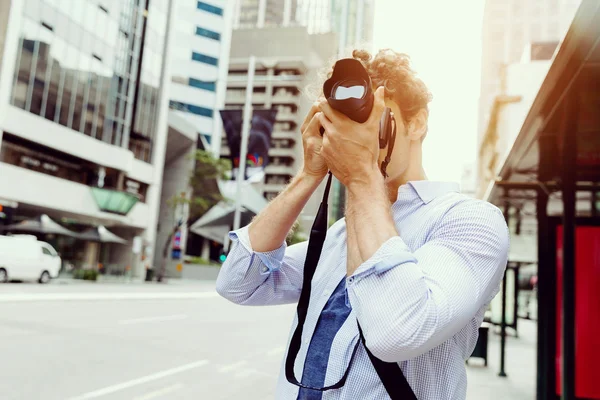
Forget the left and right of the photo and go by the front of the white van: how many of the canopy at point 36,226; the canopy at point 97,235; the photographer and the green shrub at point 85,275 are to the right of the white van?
1

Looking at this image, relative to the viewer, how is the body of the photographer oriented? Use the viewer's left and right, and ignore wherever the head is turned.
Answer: facing the viewer and to the left of the viewer

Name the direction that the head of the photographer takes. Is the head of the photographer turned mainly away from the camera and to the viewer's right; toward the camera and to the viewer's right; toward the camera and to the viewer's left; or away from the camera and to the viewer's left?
toward the camera and to the viewer's left

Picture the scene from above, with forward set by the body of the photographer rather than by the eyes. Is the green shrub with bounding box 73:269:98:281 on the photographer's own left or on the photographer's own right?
on the photographer's own right

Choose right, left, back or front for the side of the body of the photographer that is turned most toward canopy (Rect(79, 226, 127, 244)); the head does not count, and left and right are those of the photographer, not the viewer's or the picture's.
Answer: right

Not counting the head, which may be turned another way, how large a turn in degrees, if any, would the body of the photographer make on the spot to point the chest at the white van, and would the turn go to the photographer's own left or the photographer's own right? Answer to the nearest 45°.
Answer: approximately 90° to the photographer's own right

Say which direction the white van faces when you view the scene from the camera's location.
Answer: facing to the right of the viewer

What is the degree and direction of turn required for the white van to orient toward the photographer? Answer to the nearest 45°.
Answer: approximately 90° to its right

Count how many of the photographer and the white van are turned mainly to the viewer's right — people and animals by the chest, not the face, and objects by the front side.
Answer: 1

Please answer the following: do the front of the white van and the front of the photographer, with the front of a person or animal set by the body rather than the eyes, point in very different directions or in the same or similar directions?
very different directions

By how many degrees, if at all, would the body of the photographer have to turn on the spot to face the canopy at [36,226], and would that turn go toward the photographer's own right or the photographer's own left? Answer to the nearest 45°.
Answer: approximately 90° to the photographer's own right
